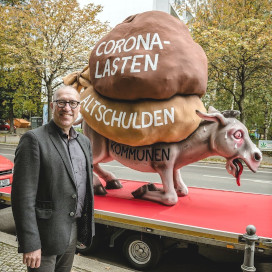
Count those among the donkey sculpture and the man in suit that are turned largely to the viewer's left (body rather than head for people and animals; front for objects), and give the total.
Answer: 0

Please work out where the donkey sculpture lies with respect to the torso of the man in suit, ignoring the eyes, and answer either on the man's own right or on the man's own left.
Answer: on the man's own left

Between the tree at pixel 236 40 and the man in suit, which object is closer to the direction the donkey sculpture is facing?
the tree

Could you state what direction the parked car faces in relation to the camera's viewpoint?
facing the viewer and to the right of the viewer

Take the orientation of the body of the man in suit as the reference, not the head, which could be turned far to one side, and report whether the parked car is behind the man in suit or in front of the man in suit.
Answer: behind

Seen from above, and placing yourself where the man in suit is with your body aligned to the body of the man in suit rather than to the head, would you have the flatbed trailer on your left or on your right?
on your left

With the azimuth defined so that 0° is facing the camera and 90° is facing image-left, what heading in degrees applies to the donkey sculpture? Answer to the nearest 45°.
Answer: approximately 270°

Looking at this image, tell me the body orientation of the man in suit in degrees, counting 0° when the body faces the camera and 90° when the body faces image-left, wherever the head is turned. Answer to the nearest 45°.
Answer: approximately 315°

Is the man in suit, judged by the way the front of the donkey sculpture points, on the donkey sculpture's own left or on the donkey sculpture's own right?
on the donkey sculpture's own right

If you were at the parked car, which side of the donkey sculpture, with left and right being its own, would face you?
back
